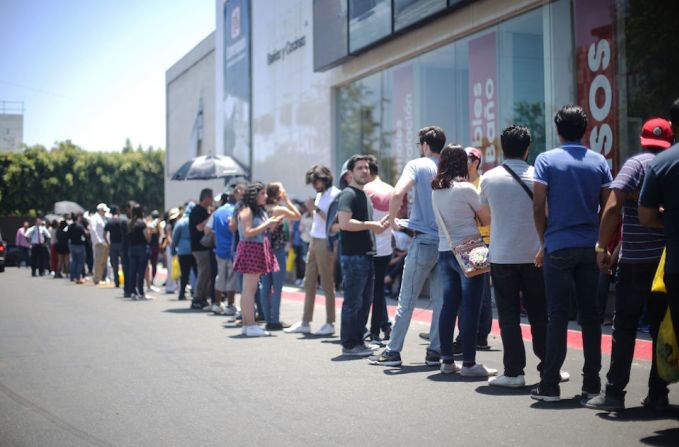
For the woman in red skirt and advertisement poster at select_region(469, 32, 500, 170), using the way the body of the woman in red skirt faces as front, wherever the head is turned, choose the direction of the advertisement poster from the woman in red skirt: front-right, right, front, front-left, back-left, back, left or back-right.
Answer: front-left

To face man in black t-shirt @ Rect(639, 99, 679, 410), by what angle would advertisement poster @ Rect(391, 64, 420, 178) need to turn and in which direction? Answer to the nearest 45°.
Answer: approximately 45° to its left

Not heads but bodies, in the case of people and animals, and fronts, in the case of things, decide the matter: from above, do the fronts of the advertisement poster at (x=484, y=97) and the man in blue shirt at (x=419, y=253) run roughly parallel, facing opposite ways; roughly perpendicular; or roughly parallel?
roughly perpendicular

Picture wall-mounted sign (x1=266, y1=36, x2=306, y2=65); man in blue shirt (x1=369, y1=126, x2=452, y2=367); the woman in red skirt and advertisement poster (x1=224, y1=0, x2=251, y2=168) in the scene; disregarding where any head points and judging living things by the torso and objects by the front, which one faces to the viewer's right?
the woman in red skirt

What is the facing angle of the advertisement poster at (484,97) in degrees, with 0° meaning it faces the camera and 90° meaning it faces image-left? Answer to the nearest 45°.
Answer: approximately 45°

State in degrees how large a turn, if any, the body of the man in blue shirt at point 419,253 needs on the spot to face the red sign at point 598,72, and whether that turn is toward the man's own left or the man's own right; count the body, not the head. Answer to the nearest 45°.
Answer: approximately 90° to the man's own right

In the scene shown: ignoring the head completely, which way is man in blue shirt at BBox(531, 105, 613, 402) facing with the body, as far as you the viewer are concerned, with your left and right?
facing away from the viewer

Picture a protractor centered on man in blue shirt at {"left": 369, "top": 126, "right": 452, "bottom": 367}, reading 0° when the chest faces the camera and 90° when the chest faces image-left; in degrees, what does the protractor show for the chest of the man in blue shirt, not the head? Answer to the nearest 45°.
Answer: approximately 135°

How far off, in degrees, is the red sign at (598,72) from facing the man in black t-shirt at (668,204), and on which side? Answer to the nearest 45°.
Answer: approximately 45° to its left

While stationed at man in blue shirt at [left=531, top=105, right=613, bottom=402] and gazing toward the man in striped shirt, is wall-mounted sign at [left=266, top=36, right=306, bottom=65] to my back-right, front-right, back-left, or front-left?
back-left

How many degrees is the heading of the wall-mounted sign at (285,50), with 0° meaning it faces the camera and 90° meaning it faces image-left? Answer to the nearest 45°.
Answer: approximately 45°

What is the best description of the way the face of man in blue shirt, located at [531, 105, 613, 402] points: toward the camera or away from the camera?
away from the camera

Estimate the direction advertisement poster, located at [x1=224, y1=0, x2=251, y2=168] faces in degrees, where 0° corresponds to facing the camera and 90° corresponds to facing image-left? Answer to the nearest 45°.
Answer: approximately 45°
